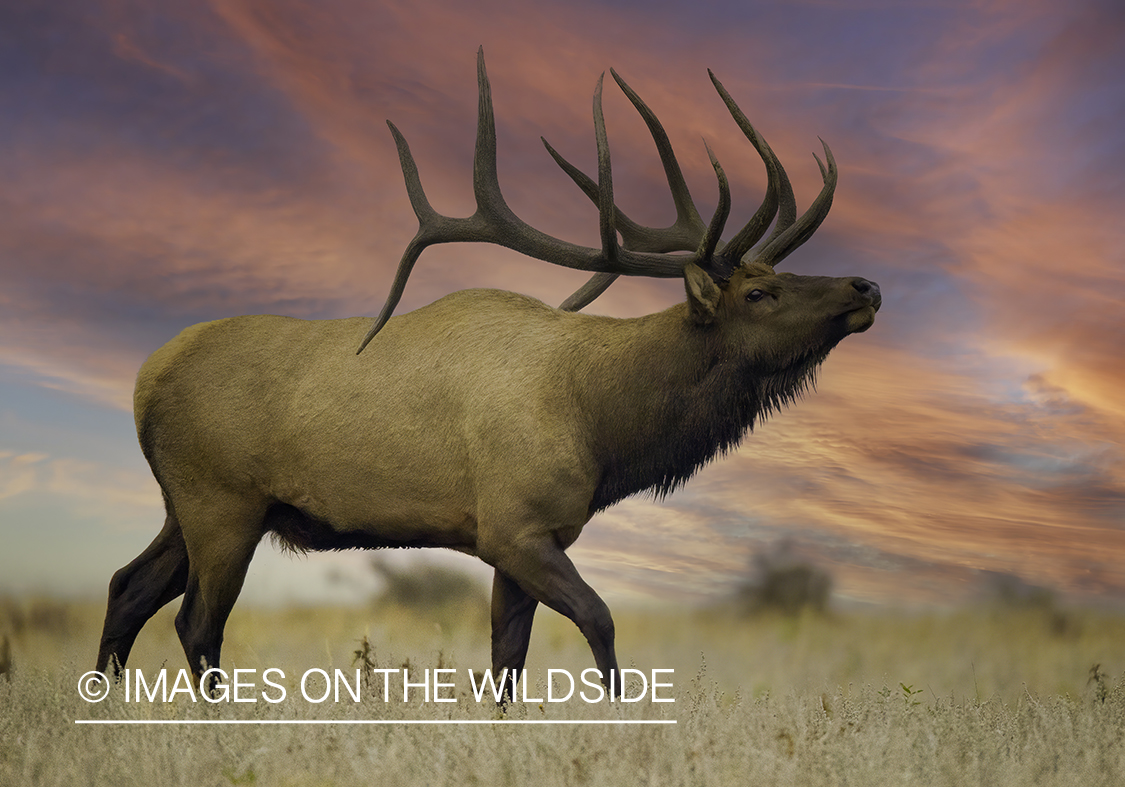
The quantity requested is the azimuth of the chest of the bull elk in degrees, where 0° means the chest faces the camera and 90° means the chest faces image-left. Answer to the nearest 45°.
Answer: approximately 270°
